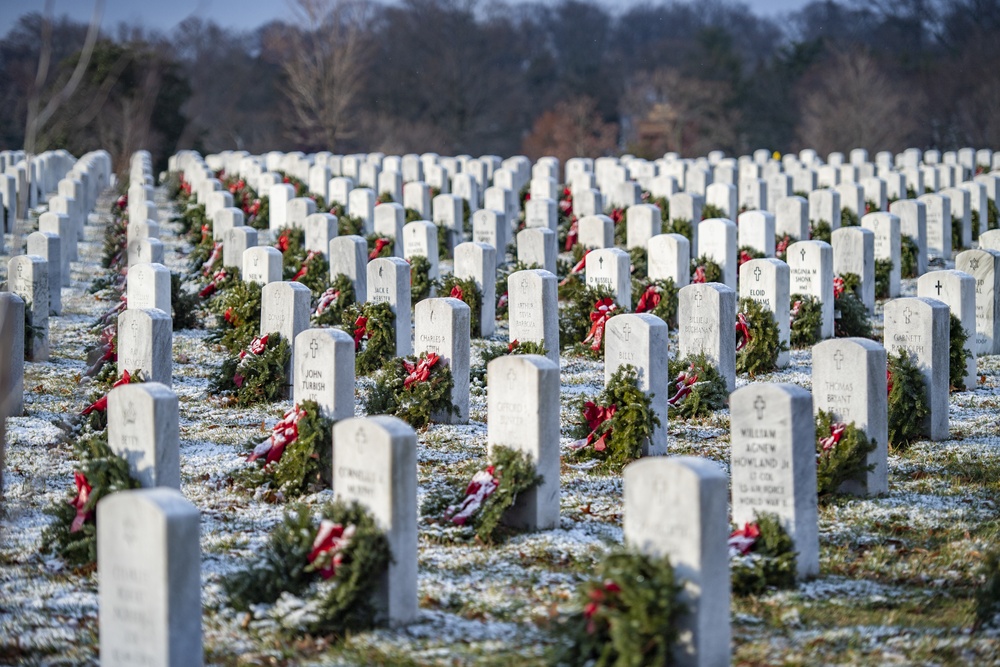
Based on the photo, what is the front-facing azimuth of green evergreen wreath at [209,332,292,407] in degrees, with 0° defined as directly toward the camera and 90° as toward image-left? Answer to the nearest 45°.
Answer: approximately 45°

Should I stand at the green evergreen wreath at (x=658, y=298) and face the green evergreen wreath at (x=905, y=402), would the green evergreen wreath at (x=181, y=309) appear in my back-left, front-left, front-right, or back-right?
back-right

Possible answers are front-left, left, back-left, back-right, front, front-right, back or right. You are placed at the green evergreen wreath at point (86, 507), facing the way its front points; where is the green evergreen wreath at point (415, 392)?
back

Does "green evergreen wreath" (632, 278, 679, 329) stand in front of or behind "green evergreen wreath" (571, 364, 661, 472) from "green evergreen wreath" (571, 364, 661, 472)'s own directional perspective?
behind

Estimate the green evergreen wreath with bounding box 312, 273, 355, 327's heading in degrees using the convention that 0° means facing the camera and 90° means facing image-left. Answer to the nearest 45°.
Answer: approximately 45°

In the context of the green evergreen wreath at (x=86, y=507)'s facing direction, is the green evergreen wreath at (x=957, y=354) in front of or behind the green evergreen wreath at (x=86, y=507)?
behind

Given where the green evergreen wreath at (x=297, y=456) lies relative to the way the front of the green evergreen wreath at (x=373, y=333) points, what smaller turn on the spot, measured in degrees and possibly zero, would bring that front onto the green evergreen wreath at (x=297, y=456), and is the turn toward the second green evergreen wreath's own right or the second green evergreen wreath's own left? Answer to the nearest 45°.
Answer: approximately 45° to the second green evergreen wreath's own left

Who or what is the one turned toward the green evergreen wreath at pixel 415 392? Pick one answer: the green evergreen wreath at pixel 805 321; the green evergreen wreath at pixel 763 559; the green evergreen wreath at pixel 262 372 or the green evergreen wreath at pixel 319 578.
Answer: the green evergreen wreath at pixel 805 321

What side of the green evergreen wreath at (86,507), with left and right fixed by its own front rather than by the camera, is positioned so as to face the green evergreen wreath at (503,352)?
back

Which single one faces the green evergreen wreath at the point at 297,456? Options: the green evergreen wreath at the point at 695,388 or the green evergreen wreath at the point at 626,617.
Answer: the green evergreen wreath at the point at 695,388

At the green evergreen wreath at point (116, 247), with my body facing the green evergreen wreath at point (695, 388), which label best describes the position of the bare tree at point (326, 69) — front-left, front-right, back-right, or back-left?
back-left
